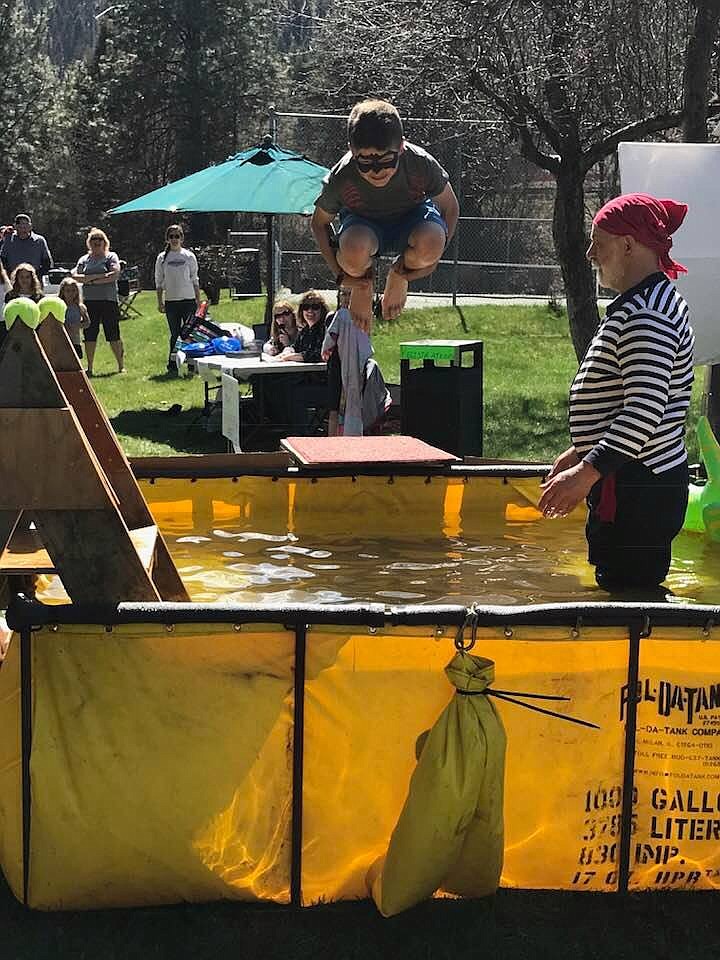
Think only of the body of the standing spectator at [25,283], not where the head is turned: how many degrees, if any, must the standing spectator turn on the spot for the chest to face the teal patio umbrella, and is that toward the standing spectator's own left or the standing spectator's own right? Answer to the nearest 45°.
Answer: approximately 90° to the standing spectator's own left

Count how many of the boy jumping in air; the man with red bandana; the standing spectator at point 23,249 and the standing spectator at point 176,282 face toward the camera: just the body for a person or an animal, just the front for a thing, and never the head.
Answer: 3

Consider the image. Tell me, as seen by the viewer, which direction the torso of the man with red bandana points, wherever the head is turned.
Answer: to the viewer's left

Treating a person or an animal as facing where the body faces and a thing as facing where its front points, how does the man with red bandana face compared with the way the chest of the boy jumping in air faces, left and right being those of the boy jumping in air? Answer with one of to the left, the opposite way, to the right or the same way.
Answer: to the right

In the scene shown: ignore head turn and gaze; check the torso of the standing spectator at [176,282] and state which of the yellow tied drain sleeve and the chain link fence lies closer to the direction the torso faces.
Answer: the yellow tied drain sleeve

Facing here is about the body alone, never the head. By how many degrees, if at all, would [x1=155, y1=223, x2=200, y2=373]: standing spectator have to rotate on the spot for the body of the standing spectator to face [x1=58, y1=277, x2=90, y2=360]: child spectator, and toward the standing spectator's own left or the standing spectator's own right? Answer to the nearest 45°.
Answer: approximately 45° to the standing spectator's own right

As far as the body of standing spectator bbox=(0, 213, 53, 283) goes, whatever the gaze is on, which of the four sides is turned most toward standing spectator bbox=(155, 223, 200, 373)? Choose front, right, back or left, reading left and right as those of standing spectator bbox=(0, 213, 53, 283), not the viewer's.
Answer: left

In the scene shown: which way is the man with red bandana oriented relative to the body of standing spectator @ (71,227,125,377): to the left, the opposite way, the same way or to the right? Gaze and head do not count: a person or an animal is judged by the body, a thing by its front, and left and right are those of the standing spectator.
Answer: to the right

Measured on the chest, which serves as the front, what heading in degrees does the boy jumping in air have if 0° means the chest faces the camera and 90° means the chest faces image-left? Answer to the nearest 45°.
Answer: approximately 0°

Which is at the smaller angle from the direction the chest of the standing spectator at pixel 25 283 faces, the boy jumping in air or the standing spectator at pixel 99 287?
the boy jumping in air
